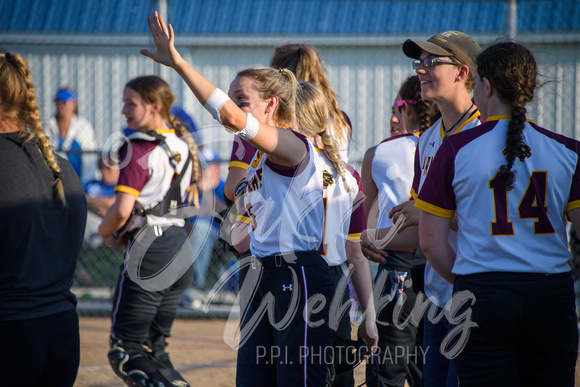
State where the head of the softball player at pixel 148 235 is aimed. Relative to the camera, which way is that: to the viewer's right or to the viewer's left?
to the viewer's left

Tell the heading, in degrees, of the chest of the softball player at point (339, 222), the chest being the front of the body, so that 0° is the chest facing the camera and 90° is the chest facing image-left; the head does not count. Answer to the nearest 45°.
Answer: approximately 135°

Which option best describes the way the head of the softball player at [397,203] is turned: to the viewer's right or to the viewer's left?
to the viewer's left

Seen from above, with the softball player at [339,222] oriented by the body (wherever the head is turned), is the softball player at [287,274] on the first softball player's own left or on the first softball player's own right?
on the first softball player's own left

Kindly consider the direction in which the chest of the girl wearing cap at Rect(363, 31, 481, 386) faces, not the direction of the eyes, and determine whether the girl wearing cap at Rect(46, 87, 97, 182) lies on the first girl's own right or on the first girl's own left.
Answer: on the first girl's own right

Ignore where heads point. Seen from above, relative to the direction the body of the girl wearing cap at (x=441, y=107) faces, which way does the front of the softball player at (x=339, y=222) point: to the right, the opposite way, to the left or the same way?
to the right

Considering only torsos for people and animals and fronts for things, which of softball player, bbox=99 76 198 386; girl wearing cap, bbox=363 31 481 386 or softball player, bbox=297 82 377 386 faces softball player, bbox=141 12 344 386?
the girl wearing cap

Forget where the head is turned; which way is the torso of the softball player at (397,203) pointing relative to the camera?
to the viewer's left

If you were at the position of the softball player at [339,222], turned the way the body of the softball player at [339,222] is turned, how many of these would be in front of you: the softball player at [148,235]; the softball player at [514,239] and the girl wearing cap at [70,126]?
2

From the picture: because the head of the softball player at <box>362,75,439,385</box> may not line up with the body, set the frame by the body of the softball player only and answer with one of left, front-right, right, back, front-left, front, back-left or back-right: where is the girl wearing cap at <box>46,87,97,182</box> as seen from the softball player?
front-right

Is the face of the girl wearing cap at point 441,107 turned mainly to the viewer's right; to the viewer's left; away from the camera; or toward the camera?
to the viewer's left
